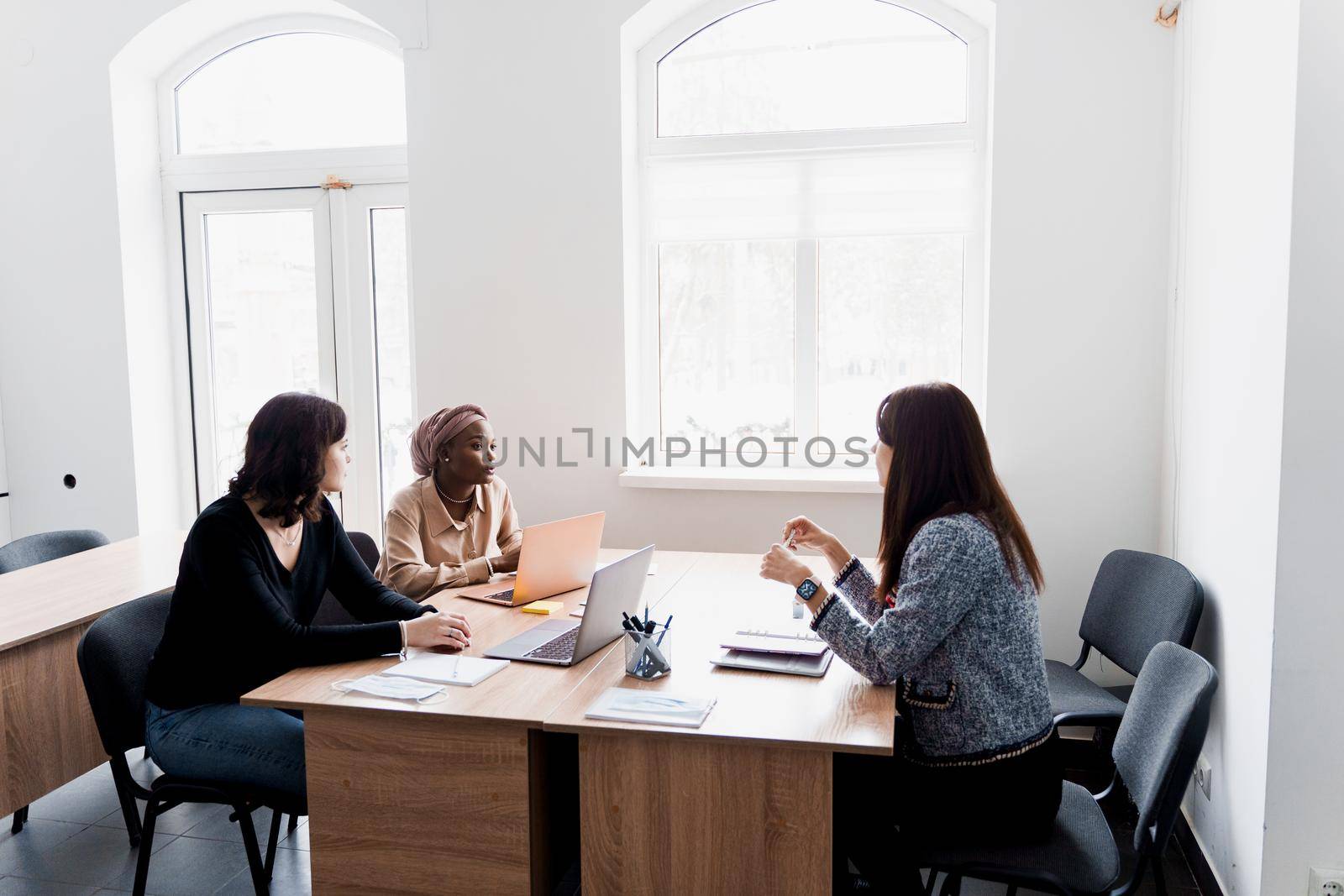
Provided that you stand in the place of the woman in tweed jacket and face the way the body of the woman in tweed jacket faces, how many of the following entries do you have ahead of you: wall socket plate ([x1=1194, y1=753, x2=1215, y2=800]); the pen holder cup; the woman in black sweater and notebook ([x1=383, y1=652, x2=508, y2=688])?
3

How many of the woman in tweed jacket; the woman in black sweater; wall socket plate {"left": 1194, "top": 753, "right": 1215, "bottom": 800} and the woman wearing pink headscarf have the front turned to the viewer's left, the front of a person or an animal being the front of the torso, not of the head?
2

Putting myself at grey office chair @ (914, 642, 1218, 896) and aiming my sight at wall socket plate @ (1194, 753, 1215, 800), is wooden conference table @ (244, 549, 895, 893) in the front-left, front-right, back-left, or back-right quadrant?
back-left

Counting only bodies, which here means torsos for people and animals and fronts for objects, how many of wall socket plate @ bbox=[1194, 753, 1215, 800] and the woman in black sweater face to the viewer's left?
1

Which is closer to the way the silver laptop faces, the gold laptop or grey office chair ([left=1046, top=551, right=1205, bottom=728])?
the gold laptop

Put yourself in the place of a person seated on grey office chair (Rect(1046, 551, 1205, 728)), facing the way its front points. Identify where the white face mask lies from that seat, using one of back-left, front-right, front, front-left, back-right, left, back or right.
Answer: front

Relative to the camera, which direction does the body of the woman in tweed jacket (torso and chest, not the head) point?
to the viewer's left

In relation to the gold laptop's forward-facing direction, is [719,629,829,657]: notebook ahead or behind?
behind

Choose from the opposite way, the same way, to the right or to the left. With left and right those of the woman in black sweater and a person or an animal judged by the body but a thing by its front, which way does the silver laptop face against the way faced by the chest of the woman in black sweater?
the opposite way

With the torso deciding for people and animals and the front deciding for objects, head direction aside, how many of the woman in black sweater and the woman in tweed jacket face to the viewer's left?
1

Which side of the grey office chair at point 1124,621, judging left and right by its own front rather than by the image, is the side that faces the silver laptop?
front

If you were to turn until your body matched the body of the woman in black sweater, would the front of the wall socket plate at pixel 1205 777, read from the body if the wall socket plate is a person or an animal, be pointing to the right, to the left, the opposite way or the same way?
the opposite way

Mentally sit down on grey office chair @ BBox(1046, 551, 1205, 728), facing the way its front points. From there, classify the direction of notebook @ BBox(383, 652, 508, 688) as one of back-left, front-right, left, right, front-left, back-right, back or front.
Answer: front

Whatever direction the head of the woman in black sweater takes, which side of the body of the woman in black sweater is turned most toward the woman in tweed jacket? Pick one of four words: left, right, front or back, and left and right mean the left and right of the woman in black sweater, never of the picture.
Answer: front

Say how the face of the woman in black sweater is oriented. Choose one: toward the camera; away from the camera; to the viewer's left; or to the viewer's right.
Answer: to the viewer's right

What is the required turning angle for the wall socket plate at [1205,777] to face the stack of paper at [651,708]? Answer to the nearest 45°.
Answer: approximately 45° to its left

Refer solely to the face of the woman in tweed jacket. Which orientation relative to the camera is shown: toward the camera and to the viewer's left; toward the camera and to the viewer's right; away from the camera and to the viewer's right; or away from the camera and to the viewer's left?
away from the camera and to the viewer's left
